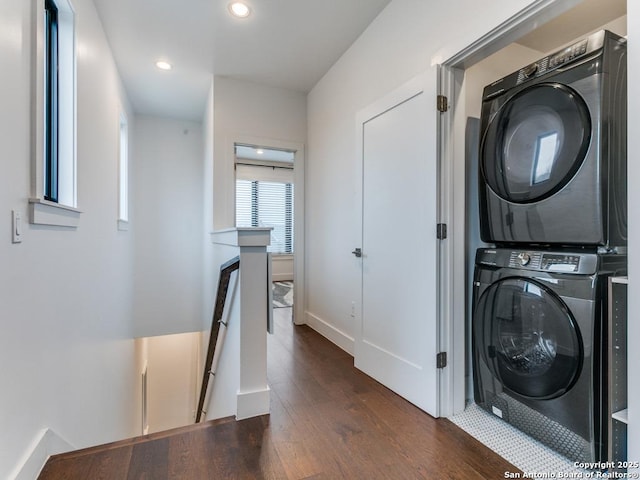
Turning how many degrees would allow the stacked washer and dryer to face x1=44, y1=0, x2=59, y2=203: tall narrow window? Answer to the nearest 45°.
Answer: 0° — it already faces it

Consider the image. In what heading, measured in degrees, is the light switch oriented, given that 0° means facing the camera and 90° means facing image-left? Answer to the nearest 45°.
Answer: approximately 315°

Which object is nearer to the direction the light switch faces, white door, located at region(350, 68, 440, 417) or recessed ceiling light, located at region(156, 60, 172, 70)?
the white door

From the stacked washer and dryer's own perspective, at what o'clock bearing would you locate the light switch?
The light switch is roughly at 12 o'clock from the stacked washer and dryer.

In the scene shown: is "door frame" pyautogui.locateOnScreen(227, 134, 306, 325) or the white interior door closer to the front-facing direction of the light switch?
the white interior door

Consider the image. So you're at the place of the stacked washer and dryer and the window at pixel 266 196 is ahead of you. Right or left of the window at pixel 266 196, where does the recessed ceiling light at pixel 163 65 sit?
left

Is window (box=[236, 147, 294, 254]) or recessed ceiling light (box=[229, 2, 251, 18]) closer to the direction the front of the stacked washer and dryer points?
the recessed ceiling light

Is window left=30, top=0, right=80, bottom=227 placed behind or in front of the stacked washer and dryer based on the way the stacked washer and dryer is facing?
in front

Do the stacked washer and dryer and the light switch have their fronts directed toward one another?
yes

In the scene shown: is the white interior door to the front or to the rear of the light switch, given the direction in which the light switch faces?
to the front

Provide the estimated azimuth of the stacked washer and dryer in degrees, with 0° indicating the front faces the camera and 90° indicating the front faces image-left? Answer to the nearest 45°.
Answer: approximately 45°

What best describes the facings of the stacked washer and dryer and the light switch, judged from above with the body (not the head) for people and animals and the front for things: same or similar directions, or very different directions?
very different directions
